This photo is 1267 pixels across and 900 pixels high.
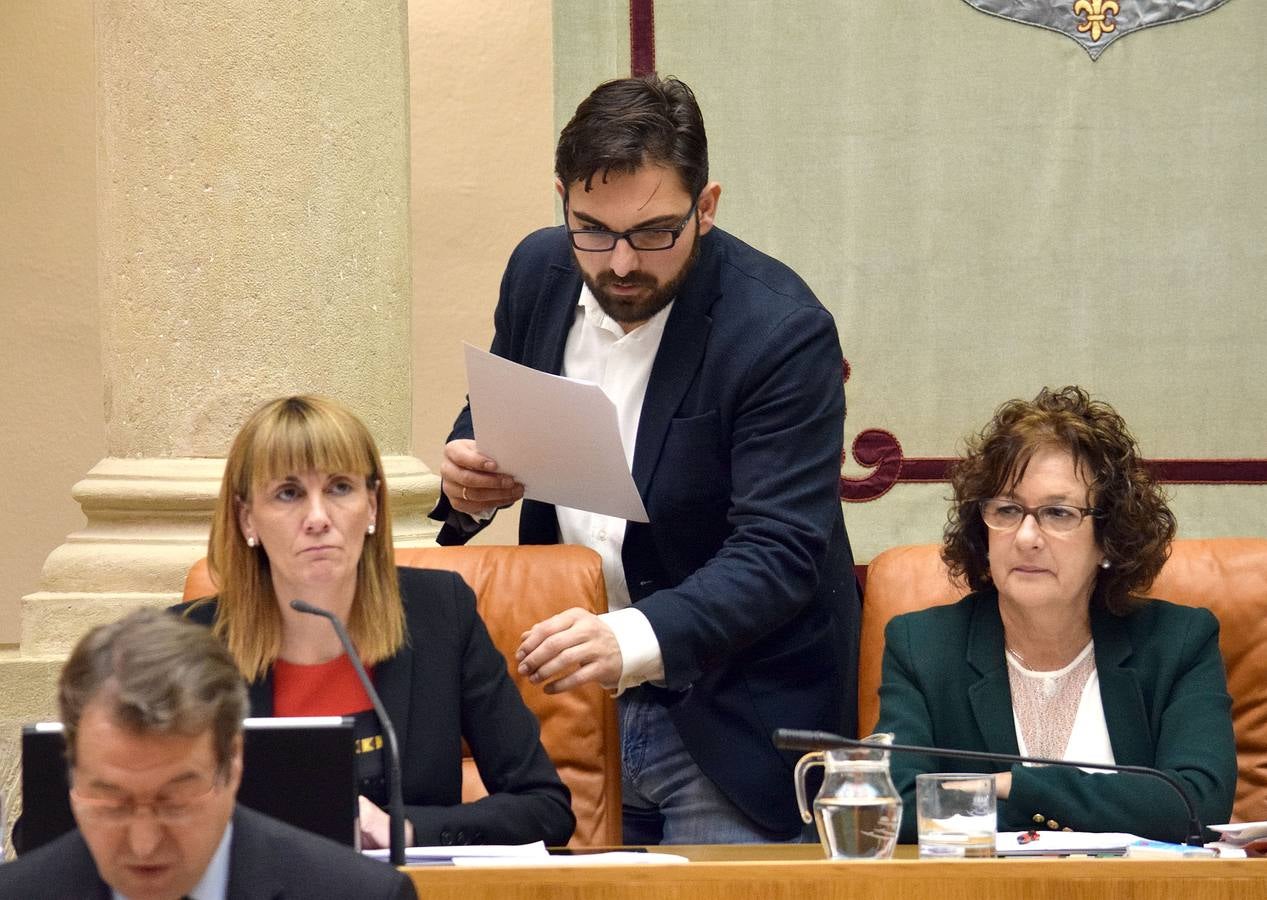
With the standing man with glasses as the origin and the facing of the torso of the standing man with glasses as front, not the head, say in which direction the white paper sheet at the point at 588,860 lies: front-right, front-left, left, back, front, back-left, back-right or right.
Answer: front-left

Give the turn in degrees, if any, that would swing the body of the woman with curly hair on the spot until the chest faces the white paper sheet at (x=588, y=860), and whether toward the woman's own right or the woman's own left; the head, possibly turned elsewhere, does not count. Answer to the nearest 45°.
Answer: approximately 45° to the woman's own right

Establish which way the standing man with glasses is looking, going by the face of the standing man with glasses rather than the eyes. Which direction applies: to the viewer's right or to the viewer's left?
to the viewer's left

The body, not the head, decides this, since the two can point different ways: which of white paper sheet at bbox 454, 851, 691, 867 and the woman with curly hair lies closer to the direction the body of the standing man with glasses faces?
the white paper sheet

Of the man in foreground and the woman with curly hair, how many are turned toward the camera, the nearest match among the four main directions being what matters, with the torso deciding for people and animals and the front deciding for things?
2

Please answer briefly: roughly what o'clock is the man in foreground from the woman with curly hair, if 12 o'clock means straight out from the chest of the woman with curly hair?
The man in foreground is roughly at 1 o'clock from the woman with curly hair.

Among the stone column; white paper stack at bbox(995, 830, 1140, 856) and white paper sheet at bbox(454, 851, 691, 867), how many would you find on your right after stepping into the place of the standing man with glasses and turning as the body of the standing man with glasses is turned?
1

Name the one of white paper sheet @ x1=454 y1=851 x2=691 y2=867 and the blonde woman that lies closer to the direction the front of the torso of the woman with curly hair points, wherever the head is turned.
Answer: the white paper sheet

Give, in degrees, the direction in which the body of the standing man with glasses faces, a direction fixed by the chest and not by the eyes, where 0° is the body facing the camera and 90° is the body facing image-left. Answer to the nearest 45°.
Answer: approximately 45°

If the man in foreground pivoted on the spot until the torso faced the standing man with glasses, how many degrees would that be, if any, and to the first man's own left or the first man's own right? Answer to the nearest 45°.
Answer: approximately 135° to the first man's own left

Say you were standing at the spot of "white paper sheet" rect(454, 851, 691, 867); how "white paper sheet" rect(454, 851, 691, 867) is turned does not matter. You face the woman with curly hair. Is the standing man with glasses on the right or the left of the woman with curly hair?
left

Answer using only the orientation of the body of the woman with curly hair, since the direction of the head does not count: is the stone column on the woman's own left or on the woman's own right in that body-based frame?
on the woman's own right

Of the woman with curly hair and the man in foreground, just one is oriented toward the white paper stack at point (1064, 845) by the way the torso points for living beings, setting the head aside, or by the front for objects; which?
the woman with curly hair

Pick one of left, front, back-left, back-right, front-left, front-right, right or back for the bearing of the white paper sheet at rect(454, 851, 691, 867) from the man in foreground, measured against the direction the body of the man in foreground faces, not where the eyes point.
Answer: back-left
